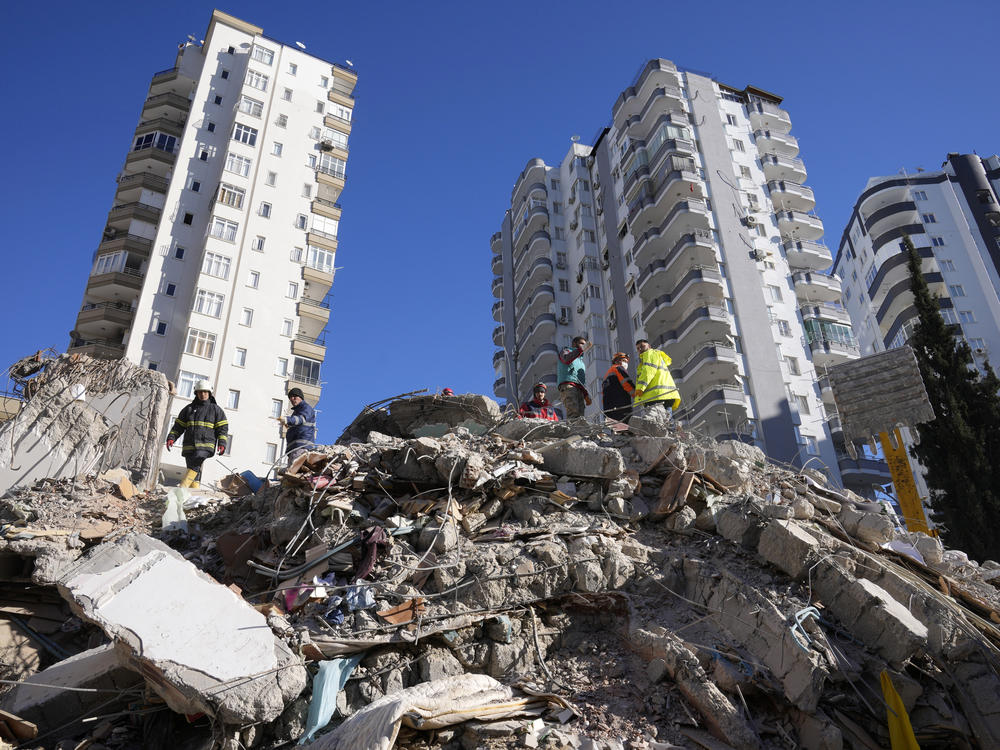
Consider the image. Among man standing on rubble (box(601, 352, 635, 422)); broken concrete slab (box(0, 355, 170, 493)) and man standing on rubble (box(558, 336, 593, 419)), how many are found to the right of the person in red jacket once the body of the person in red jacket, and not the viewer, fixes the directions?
1

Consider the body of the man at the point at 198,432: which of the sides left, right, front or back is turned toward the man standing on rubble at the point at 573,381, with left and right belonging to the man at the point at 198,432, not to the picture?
left

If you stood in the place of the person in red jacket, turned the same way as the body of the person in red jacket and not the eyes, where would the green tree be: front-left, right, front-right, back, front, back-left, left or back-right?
back-left

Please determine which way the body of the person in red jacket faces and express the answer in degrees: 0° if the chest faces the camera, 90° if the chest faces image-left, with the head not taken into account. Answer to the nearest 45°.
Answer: approximately 0°

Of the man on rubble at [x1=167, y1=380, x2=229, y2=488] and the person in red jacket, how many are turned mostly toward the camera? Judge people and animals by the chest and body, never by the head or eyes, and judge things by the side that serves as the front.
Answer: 2

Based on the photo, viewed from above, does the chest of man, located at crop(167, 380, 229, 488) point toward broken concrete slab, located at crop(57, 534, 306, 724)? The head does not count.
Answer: yes

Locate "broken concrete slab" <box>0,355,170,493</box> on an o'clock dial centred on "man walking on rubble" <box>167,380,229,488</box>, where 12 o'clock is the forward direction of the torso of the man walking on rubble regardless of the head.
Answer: The broken concrete slab is roughly at 3 o'clock from the man walking on rubble.

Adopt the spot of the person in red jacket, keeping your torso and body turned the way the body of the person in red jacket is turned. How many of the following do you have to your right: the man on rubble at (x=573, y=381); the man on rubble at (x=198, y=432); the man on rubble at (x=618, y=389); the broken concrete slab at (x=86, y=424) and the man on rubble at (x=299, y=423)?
3

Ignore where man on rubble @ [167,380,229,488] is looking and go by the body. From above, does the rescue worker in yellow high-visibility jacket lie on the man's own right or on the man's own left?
on the man's own left

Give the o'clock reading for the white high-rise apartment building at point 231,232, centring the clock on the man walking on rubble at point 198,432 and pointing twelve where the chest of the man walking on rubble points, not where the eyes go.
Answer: The white high-rise apartment building is roughly at 6 o'clock from the man walking on rubble.

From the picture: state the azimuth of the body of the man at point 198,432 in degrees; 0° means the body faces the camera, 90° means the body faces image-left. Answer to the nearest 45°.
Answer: approximately 0°
